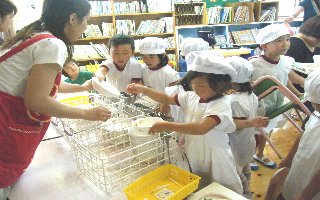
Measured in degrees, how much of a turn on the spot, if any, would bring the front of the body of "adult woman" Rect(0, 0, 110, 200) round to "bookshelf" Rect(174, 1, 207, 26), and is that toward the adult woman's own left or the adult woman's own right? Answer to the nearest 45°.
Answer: approximately 45° to the adult woman's own left

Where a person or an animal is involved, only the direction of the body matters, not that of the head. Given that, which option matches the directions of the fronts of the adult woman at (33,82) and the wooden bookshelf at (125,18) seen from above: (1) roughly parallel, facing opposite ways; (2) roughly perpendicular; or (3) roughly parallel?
roughly perpendicular

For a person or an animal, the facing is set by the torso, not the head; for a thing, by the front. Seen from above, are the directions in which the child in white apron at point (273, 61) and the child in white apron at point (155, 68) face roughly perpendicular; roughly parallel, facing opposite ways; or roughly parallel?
roughly perpendicular

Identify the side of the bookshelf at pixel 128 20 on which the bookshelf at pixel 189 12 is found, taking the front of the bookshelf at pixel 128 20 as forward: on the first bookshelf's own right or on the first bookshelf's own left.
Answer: on the first bookshelf's own left

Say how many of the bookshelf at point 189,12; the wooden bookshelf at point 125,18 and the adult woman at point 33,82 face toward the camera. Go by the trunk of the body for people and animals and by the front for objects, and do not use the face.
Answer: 2

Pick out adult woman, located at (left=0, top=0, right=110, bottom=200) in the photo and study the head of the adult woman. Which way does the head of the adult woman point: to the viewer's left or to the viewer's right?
to the viewer's right

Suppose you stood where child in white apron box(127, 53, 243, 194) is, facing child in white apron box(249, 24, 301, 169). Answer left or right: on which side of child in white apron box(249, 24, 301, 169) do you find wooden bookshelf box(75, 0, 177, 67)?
left

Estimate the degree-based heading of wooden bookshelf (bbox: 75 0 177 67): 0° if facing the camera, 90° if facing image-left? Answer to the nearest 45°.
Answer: approximately 0°

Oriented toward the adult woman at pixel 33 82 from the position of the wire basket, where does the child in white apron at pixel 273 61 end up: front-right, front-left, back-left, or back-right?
back-right

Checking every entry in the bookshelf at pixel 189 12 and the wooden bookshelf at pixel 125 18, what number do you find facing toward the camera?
2

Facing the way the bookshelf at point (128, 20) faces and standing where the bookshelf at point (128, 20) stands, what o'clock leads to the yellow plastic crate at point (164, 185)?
The yellow plastic crate is roughly at 12 o'clock from the bookshelf.

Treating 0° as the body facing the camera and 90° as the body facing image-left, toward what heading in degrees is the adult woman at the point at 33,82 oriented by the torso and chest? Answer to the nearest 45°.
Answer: approximately 270°

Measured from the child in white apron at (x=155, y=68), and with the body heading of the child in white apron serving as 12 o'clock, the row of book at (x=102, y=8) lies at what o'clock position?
The row of book is roughly at 4 o'clock from the child in white apron.

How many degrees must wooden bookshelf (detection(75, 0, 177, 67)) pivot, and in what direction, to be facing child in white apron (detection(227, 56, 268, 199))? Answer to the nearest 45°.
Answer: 0° — it already faces them

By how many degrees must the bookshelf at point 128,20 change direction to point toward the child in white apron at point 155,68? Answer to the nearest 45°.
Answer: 0° — it already faces them
